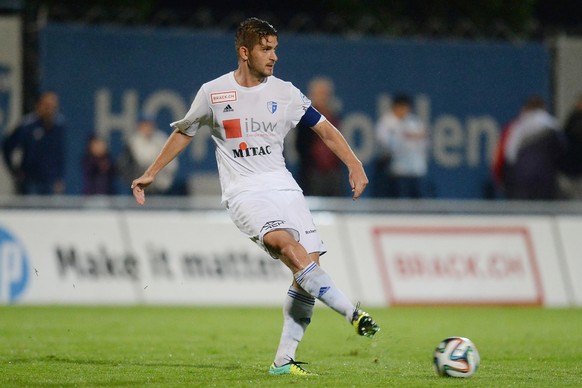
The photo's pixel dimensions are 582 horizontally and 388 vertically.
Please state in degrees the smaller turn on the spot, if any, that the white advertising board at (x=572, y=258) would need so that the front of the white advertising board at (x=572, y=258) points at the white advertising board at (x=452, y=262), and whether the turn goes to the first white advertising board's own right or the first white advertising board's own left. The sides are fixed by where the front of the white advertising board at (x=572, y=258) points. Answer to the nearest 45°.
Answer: approximately 45° to the first white advertising board's own right

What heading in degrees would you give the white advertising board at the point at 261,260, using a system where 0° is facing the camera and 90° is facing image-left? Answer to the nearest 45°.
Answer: approximately 0°

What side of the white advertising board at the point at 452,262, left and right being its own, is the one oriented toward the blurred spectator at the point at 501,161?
back

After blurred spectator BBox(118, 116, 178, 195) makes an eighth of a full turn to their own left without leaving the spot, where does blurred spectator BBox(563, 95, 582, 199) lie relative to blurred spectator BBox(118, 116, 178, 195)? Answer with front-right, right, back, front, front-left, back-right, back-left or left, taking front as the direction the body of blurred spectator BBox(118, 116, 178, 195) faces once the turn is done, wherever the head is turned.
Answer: front-left

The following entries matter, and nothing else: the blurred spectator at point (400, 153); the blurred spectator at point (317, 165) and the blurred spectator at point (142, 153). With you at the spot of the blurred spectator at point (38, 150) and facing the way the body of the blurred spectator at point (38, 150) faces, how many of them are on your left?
3

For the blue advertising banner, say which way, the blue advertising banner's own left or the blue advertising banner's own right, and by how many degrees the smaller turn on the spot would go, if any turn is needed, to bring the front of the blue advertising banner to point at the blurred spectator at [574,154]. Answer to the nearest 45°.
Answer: approximately 90° to the blue advertising banner's own left

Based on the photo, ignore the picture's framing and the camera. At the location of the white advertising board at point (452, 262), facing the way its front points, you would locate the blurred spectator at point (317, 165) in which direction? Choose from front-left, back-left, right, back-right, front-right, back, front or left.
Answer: back-right
